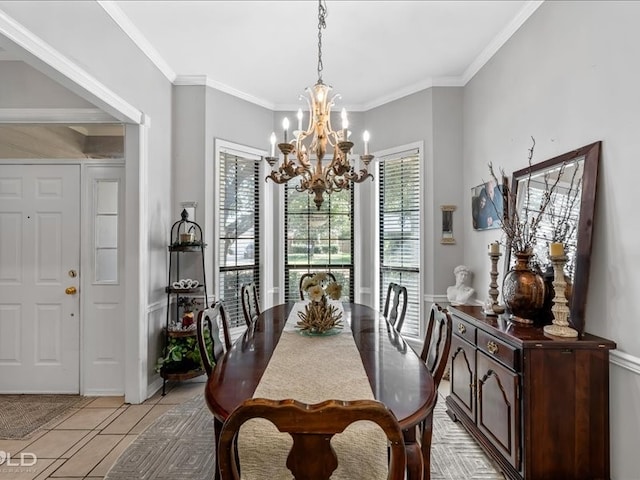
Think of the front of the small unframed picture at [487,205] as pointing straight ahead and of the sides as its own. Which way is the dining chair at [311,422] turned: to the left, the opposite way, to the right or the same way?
to the right

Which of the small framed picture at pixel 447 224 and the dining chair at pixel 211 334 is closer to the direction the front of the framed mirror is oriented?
the dining chair

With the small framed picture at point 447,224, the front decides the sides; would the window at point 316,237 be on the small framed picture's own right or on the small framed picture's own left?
on the small framed picture's own right

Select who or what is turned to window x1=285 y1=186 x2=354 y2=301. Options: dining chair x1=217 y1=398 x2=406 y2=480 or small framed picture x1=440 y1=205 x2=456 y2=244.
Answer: the dining chair

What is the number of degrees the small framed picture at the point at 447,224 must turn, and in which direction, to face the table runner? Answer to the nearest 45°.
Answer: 0° — it already faces it

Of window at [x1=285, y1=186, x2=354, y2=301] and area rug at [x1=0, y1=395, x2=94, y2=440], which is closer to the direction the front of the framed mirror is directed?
the area rug

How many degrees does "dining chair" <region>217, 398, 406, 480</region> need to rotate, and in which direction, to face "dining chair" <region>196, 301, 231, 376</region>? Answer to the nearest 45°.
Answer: approximately 45° to its left

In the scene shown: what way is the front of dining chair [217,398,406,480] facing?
away from the camera
